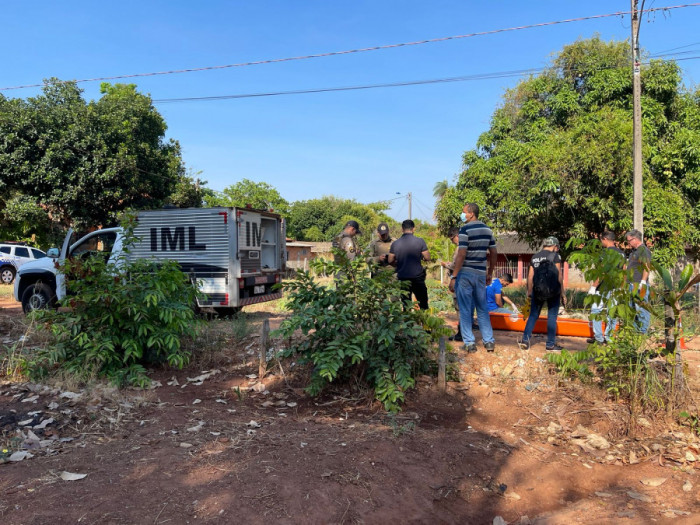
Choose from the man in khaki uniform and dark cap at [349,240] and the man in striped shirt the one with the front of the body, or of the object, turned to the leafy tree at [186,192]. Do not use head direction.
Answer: the man in striped shirt

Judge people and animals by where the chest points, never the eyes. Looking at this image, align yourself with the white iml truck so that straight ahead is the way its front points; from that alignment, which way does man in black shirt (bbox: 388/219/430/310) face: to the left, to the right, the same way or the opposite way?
to the right

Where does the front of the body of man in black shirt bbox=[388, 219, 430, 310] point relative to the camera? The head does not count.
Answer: away from the camera

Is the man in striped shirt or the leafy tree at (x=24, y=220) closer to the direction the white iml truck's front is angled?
the leafy tree

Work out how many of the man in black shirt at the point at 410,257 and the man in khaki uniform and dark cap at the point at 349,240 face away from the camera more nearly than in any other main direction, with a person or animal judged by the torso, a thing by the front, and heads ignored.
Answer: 1

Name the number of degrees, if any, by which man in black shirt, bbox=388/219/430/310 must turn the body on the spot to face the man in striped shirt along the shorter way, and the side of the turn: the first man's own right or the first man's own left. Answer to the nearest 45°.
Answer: approximately 135° to the first man's own right

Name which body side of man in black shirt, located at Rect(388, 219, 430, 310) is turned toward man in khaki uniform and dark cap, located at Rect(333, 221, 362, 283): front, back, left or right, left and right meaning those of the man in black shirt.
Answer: left

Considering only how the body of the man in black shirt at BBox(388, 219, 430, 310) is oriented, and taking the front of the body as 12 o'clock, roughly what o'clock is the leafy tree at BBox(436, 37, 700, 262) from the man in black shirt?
The leafy tree is roughly at 1 o'clock from the man in black shirt.

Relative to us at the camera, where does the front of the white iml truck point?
facing away from the viewer and to the left of the viewer

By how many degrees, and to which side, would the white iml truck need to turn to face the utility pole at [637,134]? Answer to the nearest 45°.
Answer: approximately 135° to its right
